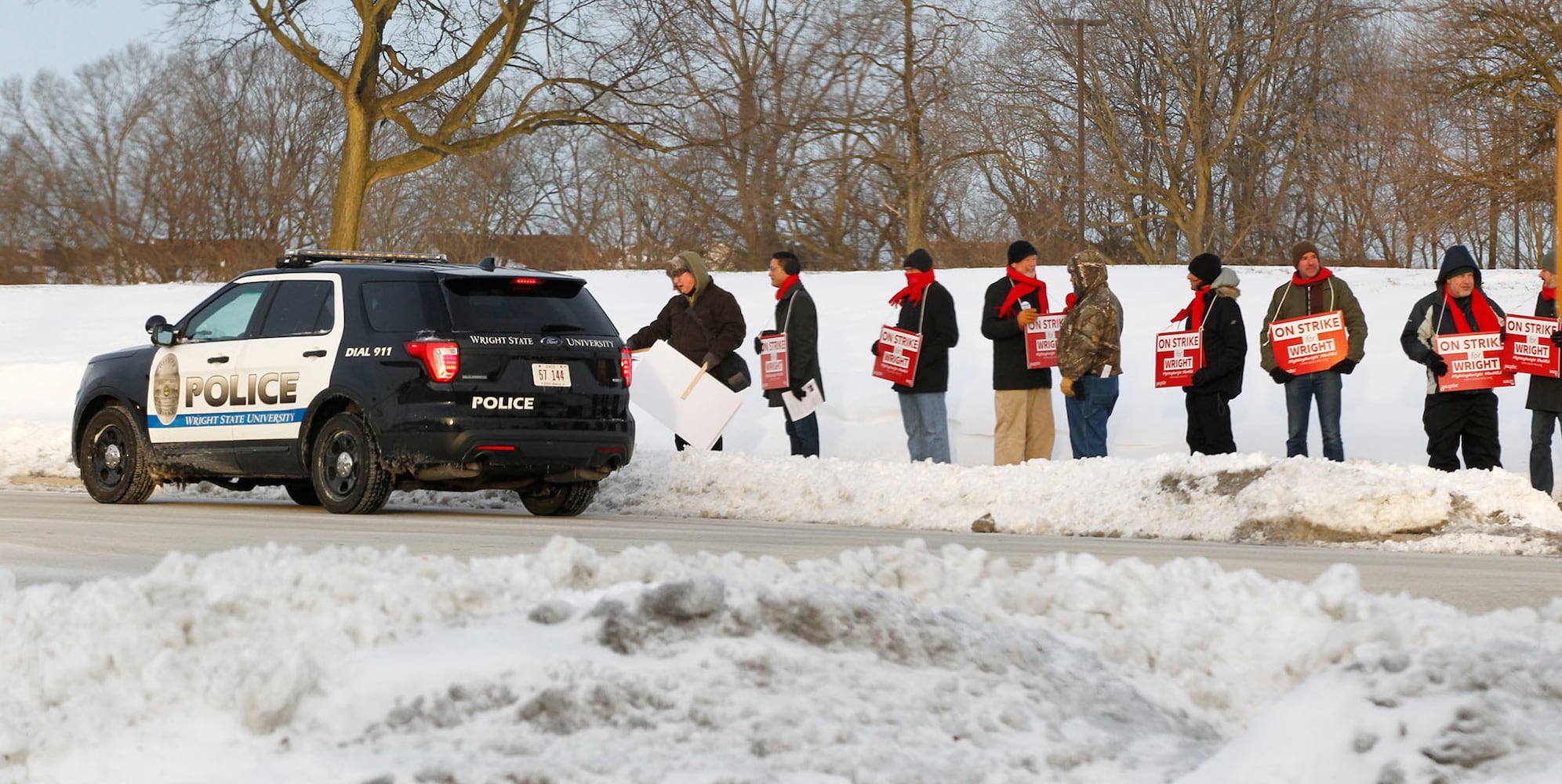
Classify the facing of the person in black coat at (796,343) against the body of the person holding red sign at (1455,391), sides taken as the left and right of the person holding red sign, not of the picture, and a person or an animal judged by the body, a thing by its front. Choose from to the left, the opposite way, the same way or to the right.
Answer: to the right

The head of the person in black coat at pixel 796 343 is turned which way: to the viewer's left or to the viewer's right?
to the viewer's left

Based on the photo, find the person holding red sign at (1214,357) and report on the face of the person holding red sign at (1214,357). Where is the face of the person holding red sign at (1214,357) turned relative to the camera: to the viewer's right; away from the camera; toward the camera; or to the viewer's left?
to the viewer's left

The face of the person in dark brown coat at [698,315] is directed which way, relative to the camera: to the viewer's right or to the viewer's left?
to the viewer's left

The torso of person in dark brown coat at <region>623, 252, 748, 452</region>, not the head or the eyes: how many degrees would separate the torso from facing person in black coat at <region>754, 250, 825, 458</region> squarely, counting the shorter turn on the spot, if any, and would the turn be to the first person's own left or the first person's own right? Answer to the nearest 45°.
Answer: approximately 135° to the first person's own left

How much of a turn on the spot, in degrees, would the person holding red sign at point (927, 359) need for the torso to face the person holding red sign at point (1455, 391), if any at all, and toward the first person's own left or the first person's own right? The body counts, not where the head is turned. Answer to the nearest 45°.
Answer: approximately 135° to the first person's own left

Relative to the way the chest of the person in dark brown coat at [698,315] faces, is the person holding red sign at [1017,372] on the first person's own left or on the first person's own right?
on the first person's own left

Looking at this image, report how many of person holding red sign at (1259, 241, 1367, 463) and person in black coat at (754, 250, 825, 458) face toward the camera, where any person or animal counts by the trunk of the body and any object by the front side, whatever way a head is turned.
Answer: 1

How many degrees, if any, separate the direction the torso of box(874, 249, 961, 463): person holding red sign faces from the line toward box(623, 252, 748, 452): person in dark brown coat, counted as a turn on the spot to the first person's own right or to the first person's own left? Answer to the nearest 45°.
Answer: approximately 45° to the first person's own right
